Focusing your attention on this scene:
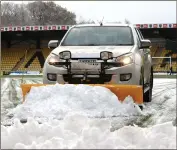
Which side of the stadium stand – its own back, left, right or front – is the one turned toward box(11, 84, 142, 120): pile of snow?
front

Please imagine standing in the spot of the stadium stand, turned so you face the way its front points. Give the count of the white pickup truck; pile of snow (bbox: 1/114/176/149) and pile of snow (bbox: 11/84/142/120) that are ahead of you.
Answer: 3

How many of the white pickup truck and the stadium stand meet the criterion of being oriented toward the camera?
2

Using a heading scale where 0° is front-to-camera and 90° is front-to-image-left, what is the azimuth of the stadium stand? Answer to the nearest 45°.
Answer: approximately 0°

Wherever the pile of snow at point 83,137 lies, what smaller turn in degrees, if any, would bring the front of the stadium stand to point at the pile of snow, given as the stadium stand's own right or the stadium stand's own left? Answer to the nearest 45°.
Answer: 0° — it already faces it

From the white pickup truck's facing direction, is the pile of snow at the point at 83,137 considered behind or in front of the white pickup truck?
in front

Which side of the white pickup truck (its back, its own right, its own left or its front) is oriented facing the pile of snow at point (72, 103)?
front

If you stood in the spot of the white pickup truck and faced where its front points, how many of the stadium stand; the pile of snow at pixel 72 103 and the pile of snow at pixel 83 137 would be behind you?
1

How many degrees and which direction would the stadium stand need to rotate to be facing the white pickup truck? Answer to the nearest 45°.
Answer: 0° — it already faces it
